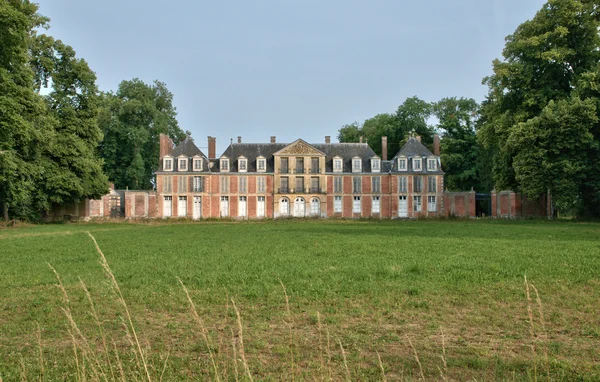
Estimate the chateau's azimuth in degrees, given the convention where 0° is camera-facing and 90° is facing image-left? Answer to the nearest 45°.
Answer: approximately 0°

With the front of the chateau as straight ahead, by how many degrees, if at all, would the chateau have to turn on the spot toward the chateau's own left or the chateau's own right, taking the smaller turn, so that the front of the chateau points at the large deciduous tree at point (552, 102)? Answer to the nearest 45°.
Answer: approximately 45° to the chateau's own left
